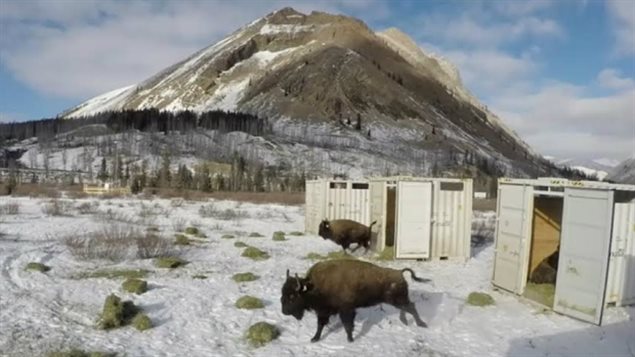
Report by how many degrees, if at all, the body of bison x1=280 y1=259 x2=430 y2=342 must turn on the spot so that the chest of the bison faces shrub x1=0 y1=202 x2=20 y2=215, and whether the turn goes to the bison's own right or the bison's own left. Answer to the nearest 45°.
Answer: approximately 45° to the bison's own right

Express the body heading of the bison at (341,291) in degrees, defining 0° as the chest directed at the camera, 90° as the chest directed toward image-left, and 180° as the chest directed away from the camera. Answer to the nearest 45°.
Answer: approximately 90°

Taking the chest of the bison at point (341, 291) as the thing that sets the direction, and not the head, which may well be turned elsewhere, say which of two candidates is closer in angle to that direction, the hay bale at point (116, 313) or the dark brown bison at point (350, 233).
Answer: the hay bale

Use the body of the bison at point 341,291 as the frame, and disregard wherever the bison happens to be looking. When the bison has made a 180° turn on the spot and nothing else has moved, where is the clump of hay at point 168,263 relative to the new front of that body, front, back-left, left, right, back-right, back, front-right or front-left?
back-left

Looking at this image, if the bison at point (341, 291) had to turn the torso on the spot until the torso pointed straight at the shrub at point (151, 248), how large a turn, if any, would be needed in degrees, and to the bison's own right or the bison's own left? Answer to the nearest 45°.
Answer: approximately 45° to the bison's own right

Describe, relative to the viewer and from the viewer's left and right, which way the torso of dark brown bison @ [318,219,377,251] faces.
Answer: facing to the left of the viewer

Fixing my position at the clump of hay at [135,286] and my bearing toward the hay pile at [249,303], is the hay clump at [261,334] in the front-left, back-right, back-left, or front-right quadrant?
front-right

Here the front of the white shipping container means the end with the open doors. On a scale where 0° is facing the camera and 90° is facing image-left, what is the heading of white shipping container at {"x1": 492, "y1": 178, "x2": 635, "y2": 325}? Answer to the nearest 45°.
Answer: approximately 45°
